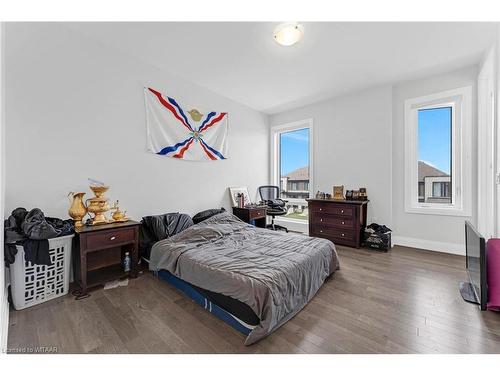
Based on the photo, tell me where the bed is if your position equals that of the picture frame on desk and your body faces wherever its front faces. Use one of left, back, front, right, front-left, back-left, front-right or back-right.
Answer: front-right

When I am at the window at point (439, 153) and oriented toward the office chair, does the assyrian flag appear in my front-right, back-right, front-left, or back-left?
front-left

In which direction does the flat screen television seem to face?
to the viewer's left

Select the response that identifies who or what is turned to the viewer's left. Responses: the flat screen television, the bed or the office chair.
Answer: the flat screen television

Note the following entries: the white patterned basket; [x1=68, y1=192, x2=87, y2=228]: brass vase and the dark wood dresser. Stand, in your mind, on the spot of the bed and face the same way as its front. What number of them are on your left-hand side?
1

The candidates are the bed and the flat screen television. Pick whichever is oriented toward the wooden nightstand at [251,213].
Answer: the flat screen television

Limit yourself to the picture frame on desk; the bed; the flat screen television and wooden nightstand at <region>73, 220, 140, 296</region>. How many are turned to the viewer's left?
1

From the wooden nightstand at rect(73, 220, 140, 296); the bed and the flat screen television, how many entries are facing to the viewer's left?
1

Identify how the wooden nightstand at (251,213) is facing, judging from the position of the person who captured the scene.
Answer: facing the viewer and to the right of the viewer

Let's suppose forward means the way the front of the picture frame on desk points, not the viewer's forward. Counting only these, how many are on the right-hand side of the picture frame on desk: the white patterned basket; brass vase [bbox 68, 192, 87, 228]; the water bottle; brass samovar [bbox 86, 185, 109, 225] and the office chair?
4

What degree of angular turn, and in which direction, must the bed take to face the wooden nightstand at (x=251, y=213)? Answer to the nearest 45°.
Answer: approximately 135° to its left
